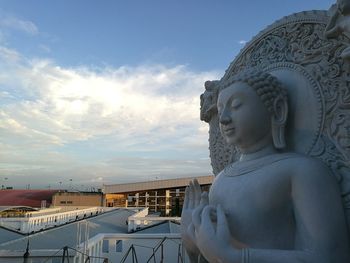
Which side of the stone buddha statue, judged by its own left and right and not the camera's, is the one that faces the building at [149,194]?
right

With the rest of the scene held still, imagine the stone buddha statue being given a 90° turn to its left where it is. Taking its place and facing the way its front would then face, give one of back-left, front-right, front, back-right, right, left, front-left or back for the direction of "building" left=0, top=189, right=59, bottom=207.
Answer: back

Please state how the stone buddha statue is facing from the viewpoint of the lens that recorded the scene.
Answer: facing the viewer and to the left of the viewer

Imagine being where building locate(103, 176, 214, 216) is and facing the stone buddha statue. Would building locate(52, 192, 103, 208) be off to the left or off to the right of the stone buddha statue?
right

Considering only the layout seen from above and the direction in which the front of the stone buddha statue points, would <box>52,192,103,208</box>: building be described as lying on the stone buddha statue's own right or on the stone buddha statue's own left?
on the stone buddha statue's own right
